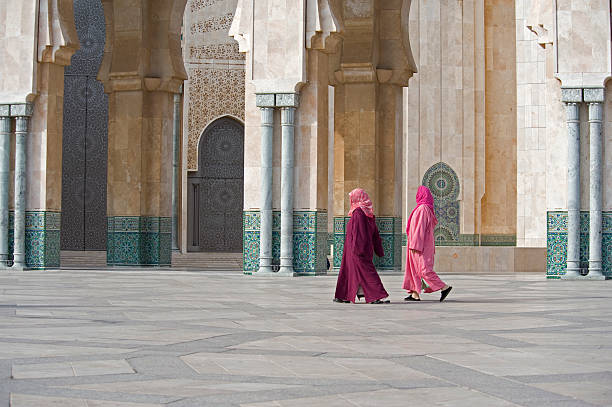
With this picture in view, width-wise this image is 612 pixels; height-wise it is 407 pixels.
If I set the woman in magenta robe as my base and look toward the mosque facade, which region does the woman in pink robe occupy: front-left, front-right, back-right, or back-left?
front-right

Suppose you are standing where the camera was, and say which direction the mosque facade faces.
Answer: facing the viewer

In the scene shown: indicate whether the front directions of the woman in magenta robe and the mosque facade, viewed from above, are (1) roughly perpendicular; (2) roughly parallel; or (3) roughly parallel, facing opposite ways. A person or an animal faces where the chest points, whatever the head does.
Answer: roughly perpendicular

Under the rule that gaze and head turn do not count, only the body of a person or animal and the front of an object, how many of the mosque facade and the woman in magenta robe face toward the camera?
1

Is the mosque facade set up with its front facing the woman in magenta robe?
yes

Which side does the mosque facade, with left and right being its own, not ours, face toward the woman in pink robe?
front

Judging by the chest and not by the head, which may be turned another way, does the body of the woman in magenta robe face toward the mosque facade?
no
